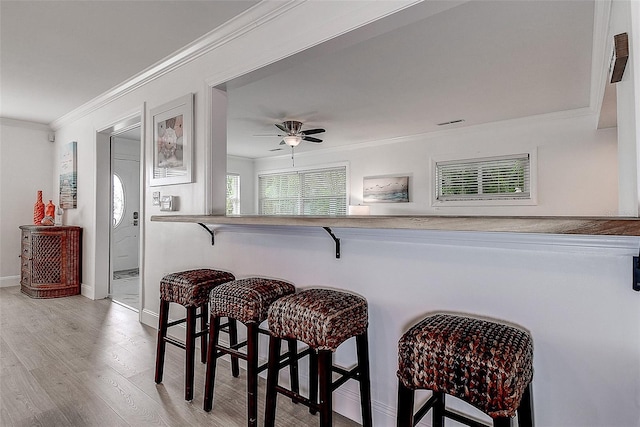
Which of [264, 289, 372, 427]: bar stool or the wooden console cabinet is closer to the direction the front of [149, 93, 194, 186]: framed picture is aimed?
the bar stool

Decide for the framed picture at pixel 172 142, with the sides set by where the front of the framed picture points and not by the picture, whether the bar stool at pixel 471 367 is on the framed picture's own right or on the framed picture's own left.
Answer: on the framed picture's own left

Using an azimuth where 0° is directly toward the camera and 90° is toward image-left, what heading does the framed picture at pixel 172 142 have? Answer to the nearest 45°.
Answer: approximately 45°

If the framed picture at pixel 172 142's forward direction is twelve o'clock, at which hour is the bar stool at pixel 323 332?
The bar stool is roughly at 10 o'clock from the framed picture.

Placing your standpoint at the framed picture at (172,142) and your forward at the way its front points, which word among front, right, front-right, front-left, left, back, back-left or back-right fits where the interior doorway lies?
back-right

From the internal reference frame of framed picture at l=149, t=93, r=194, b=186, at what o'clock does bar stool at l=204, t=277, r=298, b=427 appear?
The bar stool is roughly at 10 o'clock from the framed picture.

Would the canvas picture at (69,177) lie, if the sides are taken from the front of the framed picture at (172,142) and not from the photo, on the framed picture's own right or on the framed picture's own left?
on the framed picture's own right

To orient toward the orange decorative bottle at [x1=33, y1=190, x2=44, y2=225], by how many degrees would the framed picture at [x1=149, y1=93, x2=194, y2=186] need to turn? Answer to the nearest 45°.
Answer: approximately 90° to its right

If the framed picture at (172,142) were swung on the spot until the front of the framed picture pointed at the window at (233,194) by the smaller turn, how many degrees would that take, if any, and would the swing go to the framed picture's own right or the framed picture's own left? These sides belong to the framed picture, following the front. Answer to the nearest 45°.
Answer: approximately 135° to the framed picture's own right
